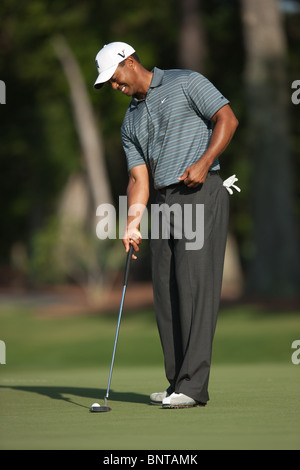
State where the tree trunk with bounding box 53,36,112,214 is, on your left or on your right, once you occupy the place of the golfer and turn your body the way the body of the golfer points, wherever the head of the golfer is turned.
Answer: on your right

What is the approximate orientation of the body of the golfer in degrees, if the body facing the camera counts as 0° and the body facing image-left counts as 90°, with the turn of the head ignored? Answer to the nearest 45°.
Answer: approximately 45°

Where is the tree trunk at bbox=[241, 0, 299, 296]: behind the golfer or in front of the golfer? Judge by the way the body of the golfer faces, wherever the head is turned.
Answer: behind

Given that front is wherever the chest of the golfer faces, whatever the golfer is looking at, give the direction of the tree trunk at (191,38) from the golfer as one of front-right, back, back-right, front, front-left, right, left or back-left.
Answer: back-right
